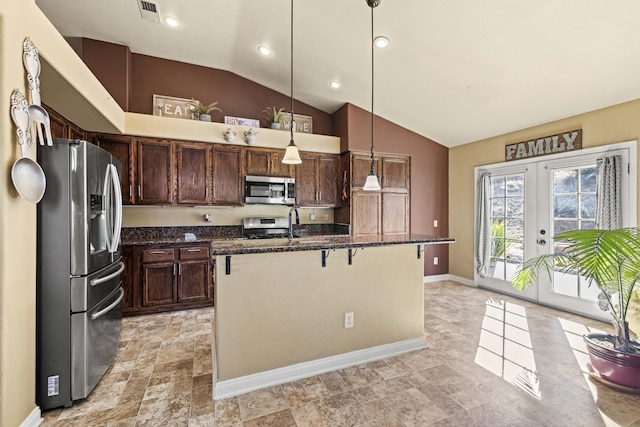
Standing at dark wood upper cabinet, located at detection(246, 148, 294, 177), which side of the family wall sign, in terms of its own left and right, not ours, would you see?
front

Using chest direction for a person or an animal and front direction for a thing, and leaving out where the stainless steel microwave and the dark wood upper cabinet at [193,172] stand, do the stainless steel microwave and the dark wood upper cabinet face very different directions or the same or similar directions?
same or similar directions

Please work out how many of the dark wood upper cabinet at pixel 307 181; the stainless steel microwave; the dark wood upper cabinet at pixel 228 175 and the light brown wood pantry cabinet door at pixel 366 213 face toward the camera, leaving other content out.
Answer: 4

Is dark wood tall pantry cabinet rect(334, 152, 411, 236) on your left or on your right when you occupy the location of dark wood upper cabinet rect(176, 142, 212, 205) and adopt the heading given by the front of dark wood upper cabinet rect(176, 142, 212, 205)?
on your left

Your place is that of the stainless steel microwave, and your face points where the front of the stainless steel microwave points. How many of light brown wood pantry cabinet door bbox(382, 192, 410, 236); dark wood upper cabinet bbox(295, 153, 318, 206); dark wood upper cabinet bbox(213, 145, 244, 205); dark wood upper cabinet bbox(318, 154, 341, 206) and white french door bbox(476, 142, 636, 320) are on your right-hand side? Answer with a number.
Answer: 1

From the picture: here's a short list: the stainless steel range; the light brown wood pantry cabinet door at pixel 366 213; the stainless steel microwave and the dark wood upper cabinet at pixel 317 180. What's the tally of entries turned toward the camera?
4

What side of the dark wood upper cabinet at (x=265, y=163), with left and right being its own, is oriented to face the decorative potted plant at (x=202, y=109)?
right

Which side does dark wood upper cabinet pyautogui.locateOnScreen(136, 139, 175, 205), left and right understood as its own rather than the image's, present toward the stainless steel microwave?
left

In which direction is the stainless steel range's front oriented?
toward the camera

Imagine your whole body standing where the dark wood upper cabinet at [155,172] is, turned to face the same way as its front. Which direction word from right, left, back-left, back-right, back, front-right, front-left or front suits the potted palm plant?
front-left

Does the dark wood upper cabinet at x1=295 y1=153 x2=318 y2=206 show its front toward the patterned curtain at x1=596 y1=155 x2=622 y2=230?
no

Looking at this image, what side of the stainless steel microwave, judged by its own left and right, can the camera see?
front

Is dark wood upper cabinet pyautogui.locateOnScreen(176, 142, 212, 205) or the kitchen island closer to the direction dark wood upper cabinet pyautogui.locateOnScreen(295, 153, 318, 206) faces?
the kitchen island

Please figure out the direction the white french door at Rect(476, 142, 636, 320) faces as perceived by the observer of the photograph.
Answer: facing the viewer and to the left of the viewer

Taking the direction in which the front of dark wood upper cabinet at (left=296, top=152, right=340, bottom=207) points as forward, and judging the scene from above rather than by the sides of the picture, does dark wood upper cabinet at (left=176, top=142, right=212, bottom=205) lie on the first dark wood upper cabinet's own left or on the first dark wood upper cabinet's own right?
on the first dark wood upper cabinet's own right

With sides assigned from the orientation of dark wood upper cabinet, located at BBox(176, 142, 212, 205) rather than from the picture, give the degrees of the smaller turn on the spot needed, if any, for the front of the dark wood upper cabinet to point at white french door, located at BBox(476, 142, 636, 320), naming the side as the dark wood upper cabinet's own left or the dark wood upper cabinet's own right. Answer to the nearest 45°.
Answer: approximately 45° to the dark wood upper cabinet's own left

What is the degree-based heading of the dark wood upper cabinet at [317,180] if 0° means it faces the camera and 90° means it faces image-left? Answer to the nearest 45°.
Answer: approximately 0°

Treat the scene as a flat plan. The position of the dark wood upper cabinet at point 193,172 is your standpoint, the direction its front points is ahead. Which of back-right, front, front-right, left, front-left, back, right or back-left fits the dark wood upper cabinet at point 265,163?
left

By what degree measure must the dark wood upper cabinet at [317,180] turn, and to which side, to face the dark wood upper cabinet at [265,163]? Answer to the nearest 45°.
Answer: approximately 90° to its right
